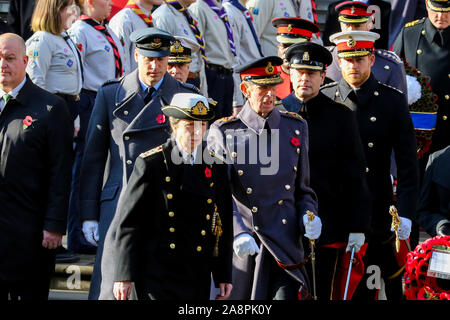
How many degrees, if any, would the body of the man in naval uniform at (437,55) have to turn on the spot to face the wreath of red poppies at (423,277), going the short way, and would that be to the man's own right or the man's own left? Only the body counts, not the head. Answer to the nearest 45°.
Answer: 0° — they already face it

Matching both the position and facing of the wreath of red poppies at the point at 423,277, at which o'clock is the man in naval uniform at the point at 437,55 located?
The man in naval uniform is roughly at 6 o'clock from the wreath of red poppies.

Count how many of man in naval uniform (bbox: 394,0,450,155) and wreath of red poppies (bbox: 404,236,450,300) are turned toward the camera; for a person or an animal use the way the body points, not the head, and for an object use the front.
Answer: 2

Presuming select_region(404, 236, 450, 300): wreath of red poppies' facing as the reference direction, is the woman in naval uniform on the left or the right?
on its right

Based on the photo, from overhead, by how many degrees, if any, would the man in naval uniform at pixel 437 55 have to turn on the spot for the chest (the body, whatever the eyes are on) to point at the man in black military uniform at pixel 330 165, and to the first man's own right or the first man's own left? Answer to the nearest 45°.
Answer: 0° — they already face them

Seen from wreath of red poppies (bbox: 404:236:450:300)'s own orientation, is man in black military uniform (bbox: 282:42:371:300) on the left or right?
on its right

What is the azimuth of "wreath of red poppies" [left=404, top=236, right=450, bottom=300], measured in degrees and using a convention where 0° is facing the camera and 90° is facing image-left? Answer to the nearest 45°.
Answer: approximately 0°
